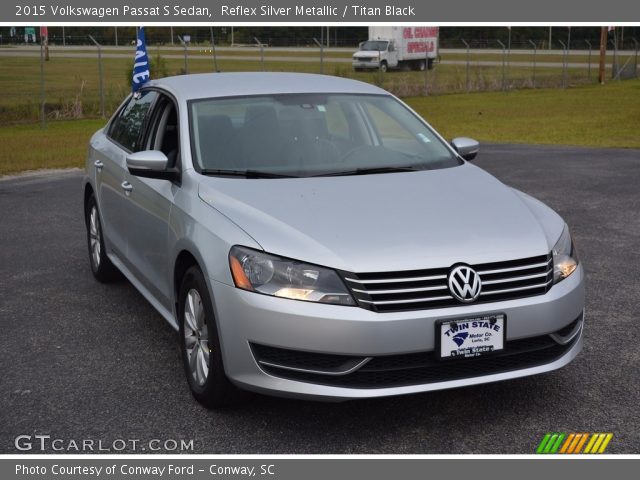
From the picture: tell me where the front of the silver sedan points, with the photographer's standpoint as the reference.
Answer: facing the viewer and to the right of the viewer

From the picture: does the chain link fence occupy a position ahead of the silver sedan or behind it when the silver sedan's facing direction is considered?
behind
